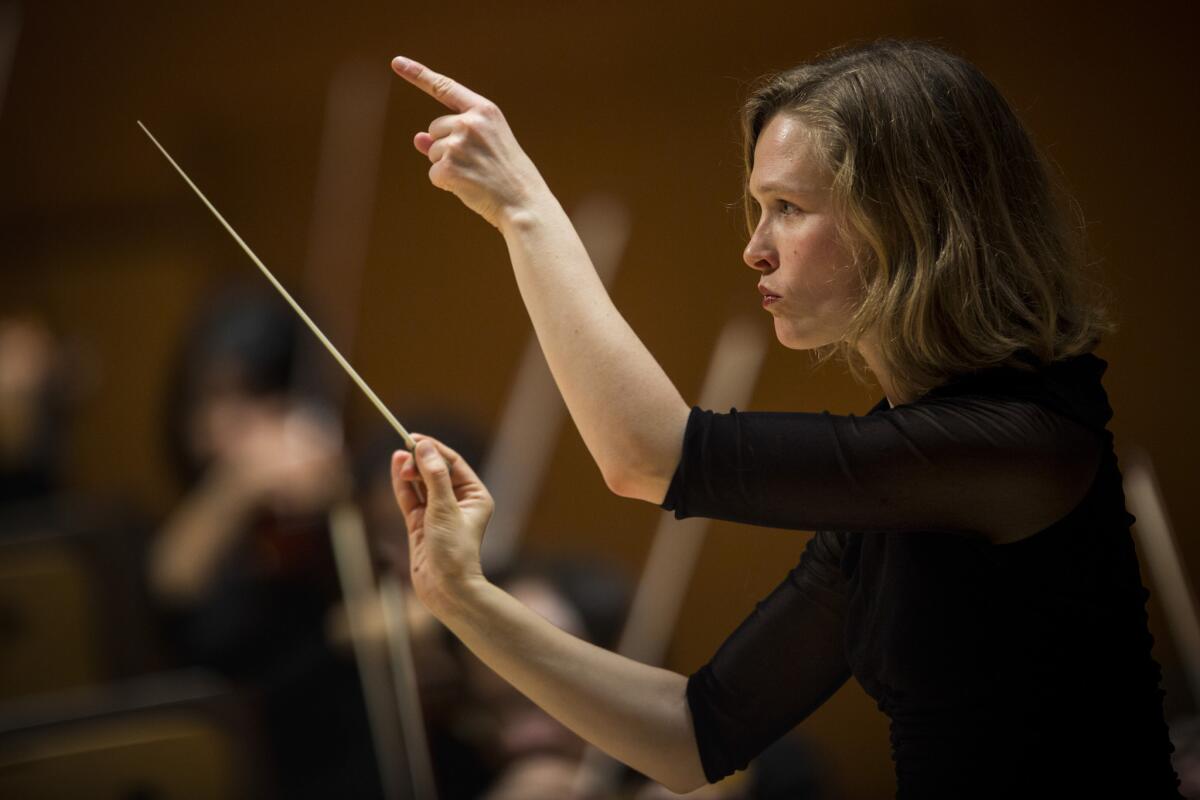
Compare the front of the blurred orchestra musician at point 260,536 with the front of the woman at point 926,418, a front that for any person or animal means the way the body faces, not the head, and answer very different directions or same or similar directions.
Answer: very different directions

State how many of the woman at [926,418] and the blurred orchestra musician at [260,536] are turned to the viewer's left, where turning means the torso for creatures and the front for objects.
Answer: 1

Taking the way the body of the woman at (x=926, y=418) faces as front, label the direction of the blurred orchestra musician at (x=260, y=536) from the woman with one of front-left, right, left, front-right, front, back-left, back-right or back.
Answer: front-right

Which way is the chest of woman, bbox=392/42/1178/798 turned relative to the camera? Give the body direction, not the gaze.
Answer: to the viewer's left

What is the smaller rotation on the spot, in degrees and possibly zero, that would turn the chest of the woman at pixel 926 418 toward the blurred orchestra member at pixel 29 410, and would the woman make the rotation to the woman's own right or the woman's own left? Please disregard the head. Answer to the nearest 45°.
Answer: approximately 45° to the woman's own right

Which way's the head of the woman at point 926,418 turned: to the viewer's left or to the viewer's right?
to the viewer's left
